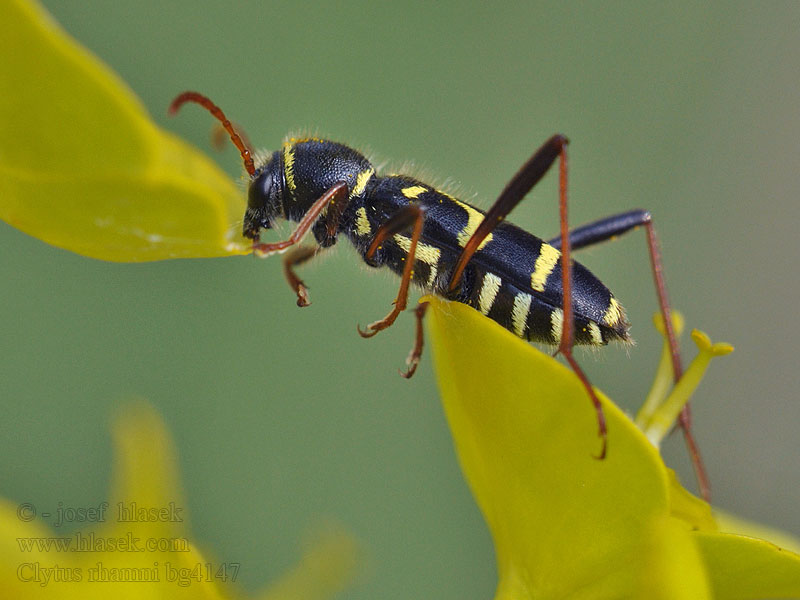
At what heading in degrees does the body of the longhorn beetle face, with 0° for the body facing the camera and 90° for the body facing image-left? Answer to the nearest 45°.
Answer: approximately 90°

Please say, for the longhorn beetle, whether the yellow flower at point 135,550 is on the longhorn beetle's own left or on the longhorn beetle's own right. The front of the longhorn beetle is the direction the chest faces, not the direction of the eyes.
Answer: on the longhorn beetle's own left
